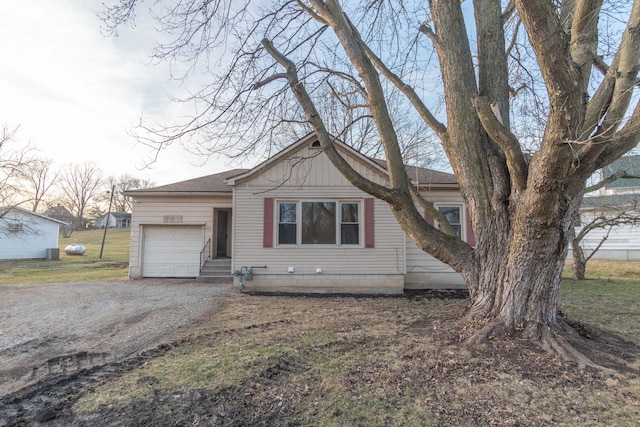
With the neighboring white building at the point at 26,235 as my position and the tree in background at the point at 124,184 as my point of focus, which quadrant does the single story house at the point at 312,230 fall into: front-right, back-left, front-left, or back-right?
back-right

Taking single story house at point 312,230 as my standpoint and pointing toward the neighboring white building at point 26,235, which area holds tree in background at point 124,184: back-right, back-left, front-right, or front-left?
front-right

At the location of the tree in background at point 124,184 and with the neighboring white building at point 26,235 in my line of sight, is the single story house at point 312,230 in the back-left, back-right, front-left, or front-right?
front-left

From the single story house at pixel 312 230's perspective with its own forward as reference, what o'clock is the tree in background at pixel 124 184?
The tree in background is roughly at 5 o'clock from the single story house.

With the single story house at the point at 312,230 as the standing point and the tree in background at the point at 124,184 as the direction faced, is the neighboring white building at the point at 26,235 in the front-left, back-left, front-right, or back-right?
front-left

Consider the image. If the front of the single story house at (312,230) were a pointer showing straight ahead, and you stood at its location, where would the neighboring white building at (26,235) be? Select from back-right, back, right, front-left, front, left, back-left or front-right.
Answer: back-right

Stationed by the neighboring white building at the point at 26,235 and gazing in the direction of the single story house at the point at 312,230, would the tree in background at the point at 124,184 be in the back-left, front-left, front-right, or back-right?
back-left

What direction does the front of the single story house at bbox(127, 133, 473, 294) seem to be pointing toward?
toward the camera
